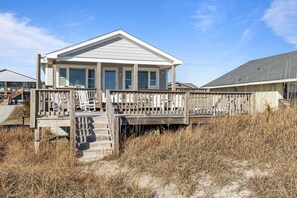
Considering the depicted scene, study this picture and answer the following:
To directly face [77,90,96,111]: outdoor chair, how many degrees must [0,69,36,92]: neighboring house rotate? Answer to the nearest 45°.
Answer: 0° — it already faces it

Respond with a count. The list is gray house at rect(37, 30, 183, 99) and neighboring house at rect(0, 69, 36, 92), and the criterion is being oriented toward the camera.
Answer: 2

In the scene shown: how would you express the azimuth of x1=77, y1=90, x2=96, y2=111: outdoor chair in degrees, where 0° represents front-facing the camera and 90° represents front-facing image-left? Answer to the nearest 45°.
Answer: approximately 315°

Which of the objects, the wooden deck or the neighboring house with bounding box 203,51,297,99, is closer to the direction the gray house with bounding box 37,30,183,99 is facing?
the wooden deck

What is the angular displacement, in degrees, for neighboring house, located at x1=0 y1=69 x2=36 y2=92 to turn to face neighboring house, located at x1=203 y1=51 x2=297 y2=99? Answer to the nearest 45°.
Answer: approximately 45° to its left

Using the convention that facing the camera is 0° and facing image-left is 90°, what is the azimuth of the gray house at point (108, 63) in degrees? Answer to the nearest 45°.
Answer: approximately 0°

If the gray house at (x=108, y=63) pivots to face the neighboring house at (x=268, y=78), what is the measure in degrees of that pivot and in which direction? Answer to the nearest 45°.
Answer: approximately 90° to its left
